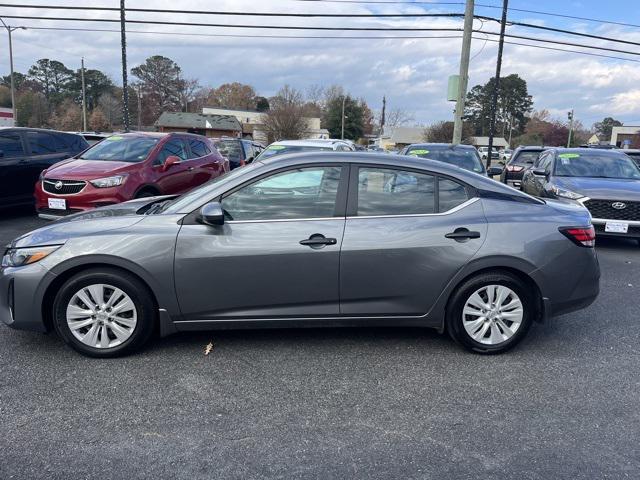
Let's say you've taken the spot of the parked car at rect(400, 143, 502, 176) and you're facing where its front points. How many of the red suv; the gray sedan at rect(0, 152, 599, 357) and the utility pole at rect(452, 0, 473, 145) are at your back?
1

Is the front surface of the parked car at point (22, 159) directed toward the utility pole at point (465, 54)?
no

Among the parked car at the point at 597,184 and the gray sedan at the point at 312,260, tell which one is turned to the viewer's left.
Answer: the gray sedan

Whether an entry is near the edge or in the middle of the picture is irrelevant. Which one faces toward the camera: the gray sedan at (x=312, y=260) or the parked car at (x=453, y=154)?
the parked car

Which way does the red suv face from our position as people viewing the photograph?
facing the viewer and to the left of the viewer

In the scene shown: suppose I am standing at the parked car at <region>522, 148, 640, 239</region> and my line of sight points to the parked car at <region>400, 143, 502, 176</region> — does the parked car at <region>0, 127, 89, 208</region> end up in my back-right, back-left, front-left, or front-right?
front-left

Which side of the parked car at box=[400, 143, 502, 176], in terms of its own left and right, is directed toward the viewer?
front

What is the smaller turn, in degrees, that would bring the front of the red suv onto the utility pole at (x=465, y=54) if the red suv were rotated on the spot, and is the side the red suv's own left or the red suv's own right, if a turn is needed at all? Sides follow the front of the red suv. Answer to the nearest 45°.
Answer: approximately 180°

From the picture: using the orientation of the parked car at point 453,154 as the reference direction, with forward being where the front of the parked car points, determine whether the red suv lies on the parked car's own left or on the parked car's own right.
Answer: on the parked car's own right

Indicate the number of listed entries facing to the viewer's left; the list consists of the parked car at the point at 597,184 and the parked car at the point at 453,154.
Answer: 0

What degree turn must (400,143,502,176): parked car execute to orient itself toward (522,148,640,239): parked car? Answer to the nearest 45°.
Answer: approximately 45° to its left

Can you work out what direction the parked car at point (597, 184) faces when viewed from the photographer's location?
facing the viewer and to the right of the viewer

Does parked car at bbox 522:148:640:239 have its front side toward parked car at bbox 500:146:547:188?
no

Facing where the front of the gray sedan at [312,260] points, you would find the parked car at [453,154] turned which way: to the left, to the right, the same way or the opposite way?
to the left

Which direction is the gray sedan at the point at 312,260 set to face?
to the viewer's left

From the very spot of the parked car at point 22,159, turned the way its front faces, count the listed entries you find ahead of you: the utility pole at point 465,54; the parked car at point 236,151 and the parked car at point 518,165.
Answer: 0

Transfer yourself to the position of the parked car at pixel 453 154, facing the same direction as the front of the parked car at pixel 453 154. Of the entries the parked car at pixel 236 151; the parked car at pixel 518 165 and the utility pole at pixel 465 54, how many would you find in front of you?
0

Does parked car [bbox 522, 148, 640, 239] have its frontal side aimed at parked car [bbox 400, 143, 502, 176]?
no

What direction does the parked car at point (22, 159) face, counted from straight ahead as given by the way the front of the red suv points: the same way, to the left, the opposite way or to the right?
the same way

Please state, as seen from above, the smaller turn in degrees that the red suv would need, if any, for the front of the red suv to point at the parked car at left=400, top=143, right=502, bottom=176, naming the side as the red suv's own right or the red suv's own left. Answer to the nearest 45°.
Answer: approximately 135° to the red suv's own left
